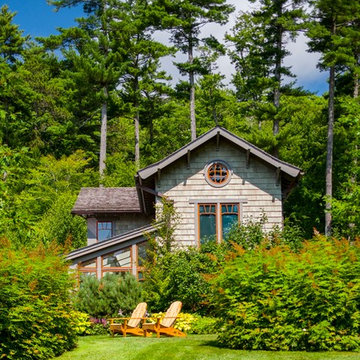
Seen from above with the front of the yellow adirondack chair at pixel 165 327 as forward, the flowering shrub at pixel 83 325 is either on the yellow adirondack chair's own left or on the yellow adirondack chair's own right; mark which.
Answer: on the yellow adirondack chair's own right

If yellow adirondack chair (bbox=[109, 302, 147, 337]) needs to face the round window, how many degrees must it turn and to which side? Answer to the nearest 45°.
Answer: approximately 180°

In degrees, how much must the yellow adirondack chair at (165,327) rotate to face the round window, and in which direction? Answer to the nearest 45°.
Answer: approximately 135° to its right

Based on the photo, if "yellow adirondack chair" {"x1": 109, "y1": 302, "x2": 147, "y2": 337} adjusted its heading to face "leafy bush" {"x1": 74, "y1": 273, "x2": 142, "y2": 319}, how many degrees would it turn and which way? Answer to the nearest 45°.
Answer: approximately 135° to its right

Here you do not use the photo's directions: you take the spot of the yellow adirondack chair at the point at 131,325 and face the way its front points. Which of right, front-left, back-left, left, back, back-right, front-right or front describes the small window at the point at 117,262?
back-right

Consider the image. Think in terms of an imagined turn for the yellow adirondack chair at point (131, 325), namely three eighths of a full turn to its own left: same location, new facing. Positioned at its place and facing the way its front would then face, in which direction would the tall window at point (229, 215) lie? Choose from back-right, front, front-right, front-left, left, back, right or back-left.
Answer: front-left

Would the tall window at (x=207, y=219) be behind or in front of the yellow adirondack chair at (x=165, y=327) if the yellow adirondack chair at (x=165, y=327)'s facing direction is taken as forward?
behind

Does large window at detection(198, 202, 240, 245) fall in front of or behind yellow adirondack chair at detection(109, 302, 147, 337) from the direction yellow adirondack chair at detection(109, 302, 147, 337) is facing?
behind

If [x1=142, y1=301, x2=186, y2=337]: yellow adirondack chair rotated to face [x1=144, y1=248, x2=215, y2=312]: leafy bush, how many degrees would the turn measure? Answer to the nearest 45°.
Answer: approximately 135° to its right

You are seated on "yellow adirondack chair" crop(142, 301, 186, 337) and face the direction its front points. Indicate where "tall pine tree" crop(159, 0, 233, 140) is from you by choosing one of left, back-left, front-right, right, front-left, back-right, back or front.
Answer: back-right

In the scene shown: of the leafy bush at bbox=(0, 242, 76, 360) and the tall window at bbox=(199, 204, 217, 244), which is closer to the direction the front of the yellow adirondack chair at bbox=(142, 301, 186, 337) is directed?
the leafy bush
